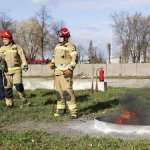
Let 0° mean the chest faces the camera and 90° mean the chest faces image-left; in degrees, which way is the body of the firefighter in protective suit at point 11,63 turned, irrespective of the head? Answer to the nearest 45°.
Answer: approximately 45°

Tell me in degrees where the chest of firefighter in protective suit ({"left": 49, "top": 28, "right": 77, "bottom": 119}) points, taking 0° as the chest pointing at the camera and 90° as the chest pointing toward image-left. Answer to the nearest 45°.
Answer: approximately 45°

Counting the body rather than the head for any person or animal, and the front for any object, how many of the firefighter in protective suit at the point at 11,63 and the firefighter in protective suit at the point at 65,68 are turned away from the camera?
0

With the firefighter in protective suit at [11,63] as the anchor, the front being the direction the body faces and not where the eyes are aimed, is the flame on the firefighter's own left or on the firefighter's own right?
on the firefighter's own left

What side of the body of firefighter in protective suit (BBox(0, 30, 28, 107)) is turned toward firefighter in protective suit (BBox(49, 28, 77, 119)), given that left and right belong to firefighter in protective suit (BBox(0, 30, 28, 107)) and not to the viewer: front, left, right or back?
left

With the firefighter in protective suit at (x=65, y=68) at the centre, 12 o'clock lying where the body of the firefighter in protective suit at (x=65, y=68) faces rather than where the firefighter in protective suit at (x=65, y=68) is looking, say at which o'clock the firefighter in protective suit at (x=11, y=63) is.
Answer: the firefighter in protective suit at (x=11, y=63) is roughly at 3 o'clock from the firefighter in protective suit at (x=65, y=68).

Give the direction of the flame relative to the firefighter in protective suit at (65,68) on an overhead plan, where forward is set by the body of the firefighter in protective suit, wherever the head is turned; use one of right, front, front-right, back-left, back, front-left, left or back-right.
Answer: left
